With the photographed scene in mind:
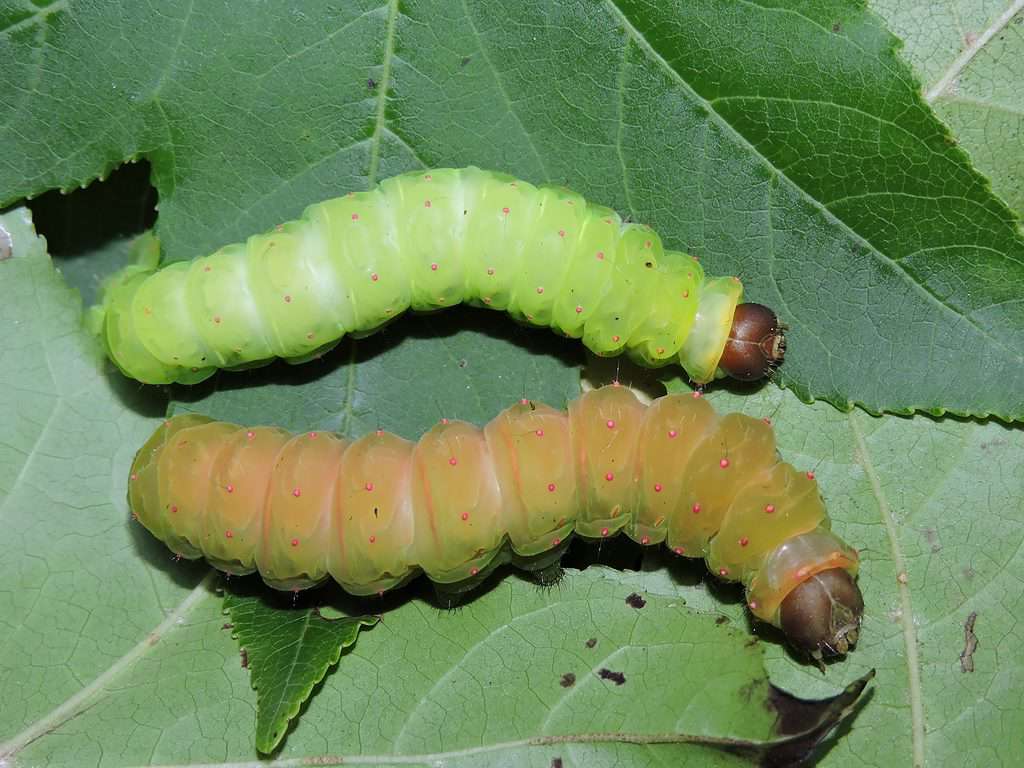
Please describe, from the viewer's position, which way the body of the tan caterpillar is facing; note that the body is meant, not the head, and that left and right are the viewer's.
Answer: facing to the right of the viewer

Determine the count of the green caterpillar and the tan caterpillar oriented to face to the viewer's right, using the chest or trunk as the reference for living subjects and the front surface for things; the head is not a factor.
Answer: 2

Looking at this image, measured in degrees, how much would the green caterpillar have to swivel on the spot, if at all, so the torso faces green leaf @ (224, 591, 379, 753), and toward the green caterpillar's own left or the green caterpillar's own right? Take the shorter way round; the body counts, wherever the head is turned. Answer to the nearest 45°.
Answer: approximately 90° to the green caterpillar's own right

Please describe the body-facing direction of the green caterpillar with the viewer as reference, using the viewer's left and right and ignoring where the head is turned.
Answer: facing to the right of the viewer
